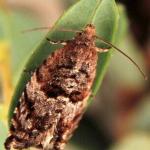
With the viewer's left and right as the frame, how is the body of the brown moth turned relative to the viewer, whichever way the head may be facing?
facing away from the viewer and to the right of the viewer
